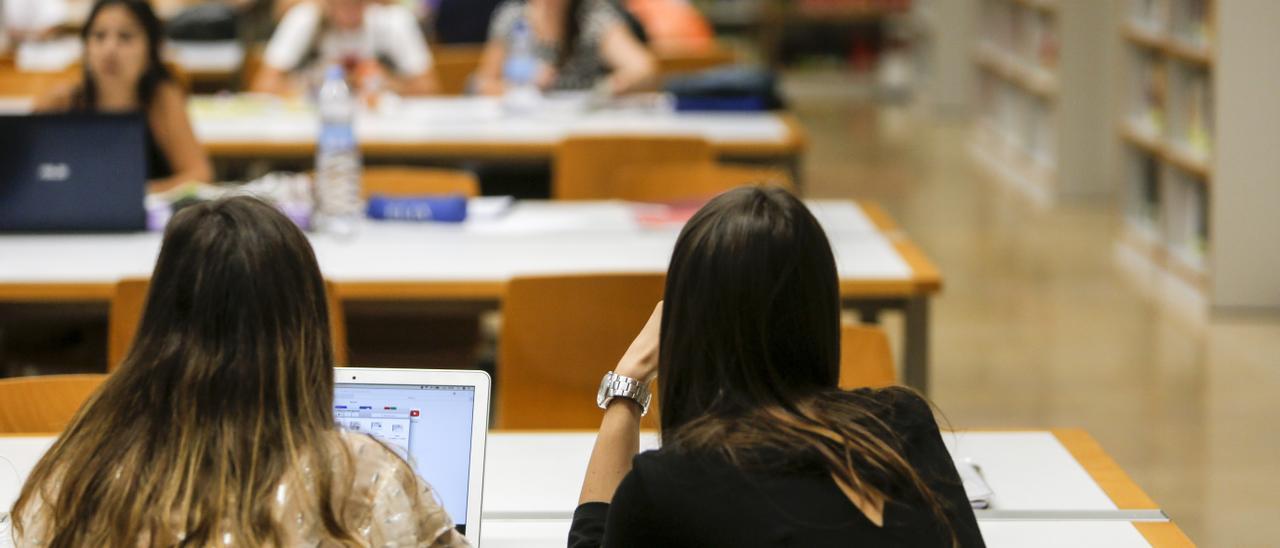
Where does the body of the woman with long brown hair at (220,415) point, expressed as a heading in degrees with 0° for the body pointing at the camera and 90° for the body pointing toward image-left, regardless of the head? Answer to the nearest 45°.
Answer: approximately 180°

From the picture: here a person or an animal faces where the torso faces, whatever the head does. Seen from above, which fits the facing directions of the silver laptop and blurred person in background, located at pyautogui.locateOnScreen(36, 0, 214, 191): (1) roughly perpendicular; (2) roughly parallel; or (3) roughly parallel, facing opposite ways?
roughly parallel

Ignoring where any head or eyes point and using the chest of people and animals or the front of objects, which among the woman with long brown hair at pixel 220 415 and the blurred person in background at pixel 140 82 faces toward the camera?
the blurred person in background

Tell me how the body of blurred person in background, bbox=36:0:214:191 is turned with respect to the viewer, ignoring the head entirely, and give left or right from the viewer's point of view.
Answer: facing the viewer

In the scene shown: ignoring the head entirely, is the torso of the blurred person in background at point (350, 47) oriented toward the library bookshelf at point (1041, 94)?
no

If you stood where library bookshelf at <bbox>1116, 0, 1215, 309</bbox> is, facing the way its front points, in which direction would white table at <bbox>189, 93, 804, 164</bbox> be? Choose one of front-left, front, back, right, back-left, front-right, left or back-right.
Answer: front

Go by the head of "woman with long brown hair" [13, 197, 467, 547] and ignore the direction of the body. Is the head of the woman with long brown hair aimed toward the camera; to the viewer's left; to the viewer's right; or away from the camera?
away from the camera

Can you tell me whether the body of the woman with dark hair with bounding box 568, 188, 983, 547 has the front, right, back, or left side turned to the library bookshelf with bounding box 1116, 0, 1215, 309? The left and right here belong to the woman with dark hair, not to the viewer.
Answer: front

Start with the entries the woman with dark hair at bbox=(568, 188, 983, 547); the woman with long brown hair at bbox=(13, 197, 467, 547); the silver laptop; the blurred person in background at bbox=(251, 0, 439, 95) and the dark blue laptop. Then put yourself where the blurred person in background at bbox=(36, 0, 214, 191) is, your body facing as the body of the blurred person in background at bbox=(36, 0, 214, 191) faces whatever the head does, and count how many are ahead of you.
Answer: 4

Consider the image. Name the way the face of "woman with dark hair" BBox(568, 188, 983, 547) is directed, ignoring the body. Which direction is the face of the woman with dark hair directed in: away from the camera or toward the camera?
away from the camera

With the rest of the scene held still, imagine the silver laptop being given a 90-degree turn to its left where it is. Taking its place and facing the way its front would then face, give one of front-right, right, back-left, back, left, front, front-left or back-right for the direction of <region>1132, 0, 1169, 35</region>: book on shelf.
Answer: front-left

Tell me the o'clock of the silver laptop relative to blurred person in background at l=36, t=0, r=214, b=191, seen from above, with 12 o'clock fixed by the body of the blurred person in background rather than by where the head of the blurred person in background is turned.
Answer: The silver laptop is roughly at 12 o'clock from the blurred person in background.

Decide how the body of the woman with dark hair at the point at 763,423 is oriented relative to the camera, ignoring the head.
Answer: away from the camera

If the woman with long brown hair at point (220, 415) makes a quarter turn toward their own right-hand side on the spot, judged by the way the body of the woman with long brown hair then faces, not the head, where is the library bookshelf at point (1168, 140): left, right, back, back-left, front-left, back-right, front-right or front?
front-left

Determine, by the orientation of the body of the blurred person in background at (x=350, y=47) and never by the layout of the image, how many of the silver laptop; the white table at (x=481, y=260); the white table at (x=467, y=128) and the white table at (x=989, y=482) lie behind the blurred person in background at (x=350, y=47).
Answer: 0

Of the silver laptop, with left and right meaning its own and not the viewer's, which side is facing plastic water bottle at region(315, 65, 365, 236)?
back

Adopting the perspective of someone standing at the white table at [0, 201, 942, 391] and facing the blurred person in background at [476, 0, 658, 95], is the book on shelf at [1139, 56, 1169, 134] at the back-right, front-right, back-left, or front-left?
front-right

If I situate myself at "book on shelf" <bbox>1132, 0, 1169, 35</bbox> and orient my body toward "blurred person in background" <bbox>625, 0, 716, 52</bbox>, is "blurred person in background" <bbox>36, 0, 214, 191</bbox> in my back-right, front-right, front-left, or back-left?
front-left

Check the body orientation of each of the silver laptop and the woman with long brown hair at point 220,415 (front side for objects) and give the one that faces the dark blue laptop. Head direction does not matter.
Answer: the woman with long brown hair

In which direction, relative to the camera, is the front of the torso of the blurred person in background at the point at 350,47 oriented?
toward the camera
